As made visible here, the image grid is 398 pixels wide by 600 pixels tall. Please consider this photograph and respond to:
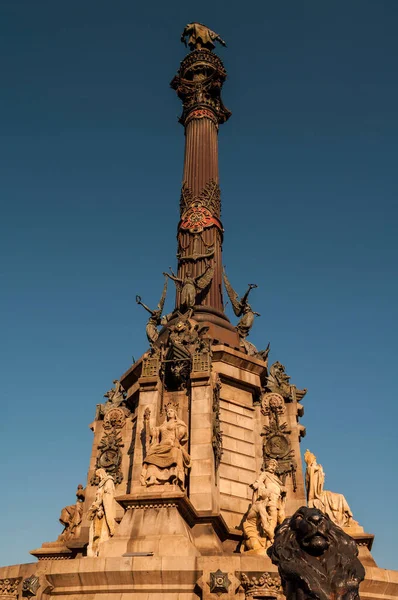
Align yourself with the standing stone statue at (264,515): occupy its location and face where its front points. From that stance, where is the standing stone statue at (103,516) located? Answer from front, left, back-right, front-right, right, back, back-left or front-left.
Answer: back-right

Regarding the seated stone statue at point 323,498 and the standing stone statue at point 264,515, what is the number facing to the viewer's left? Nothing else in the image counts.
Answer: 0

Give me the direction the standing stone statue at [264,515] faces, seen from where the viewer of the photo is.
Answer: facing the viewer and to the right of the viewer

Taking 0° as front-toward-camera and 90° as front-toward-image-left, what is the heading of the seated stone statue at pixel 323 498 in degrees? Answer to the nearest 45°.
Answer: approximately 270°

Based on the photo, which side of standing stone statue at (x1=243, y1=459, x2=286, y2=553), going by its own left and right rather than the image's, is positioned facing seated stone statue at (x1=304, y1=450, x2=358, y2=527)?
left

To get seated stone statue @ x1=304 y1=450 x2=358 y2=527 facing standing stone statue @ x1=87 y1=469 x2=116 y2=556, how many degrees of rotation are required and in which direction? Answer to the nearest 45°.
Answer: approximately 135° to its right

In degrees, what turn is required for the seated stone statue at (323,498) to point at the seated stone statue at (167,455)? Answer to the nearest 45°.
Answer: approximately 135° to its right
